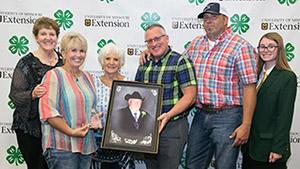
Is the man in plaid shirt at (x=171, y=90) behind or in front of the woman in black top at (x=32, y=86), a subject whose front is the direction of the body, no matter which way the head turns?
in front

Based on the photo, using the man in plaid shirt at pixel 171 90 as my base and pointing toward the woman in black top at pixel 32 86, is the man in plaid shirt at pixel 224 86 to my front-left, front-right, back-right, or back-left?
back-right

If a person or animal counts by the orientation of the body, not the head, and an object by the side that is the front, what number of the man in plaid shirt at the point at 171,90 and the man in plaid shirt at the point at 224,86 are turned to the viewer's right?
0

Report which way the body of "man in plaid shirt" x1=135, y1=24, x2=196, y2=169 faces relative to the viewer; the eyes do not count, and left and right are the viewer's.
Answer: facing the viewer and to the left of the viewer

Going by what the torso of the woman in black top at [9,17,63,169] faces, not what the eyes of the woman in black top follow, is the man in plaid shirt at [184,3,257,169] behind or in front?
in front

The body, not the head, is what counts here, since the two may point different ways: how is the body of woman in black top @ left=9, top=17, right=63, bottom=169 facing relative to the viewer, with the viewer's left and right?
facing the viewer and to the right of the viewer
